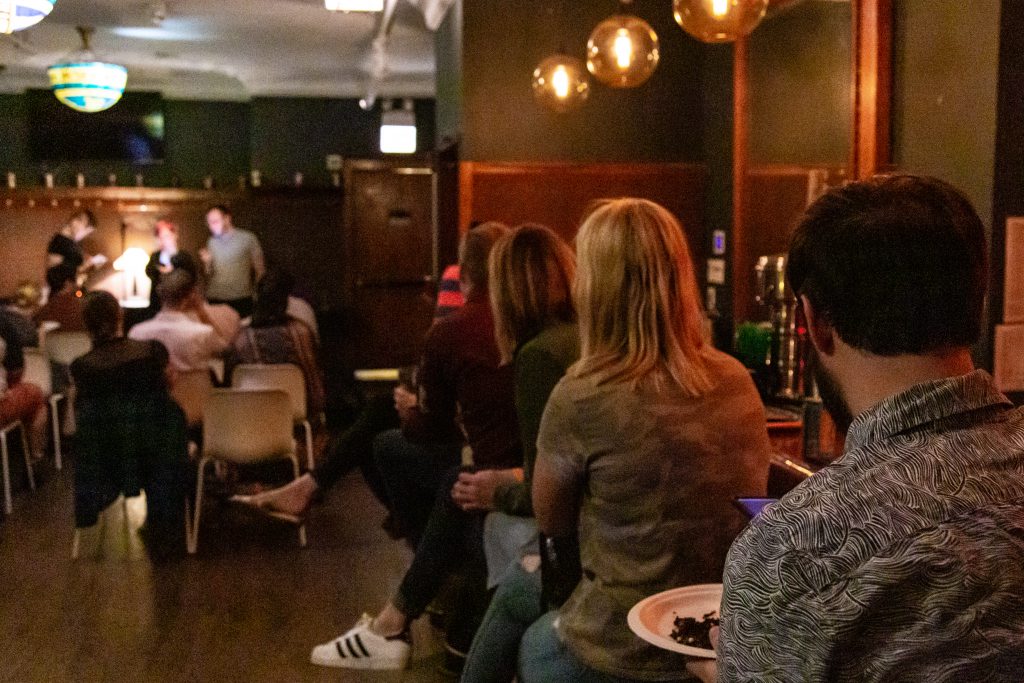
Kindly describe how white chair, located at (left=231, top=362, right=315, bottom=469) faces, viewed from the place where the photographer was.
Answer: facing away from the viewer

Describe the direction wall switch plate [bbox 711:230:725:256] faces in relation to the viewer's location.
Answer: facing the viewer

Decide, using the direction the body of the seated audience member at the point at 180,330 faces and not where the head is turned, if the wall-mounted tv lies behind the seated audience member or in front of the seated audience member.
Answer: in front

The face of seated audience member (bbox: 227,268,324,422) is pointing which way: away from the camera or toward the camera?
away from the camera

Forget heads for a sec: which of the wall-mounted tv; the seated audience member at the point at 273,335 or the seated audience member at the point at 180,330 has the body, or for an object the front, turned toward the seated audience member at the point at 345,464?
the wall-mounted tv

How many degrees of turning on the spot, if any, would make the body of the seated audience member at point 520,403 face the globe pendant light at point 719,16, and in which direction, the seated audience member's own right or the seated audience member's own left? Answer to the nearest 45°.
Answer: approximately 90° to the seated audience member's own right

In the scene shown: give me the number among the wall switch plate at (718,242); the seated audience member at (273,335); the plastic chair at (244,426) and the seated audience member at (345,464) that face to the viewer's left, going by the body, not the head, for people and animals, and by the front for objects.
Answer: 1

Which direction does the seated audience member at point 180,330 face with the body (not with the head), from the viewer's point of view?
away from the camera

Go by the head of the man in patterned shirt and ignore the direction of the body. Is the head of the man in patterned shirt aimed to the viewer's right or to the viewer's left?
to the viewer's left

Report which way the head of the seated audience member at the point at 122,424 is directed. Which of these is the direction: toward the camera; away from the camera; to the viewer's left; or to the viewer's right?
away from the camera

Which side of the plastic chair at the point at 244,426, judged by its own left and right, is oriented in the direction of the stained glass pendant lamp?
front

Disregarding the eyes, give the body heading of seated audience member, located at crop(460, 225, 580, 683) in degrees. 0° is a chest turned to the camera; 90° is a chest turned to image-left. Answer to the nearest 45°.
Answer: approximately 135°

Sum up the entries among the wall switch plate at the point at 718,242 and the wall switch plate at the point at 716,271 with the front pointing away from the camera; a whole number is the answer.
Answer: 0

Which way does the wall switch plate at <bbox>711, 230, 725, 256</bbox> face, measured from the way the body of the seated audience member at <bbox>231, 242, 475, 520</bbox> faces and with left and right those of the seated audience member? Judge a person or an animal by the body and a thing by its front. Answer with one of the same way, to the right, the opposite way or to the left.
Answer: to the left

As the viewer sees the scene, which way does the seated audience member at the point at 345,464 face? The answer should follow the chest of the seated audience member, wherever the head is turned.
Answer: to the viewer's left

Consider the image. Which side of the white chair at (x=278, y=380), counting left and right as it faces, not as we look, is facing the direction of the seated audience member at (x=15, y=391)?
left

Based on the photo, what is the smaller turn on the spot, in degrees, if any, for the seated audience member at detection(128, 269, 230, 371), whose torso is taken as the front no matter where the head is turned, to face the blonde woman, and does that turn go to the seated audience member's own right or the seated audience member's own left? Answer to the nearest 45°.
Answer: approximately 180°

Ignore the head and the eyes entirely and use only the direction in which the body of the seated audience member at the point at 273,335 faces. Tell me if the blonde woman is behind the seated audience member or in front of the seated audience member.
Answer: behind

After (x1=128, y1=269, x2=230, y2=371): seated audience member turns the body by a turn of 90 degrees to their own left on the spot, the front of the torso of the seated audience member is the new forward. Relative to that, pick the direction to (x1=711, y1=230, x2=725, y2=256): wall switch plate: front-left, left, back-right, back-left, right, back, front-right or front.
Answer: back

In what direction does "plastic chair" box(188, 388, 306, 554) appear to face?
away from the camera

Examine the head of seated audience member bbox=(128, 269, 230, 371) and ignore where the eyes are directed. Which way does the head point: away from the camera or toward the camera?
away from the camera

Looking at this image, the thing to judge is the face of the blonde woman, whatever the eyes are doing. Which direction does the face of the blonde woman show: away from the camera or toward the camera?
away from the camera
